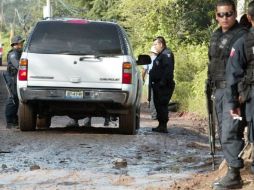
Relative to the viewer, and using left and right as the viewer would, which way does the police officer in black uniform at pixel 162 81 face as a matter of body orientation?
facing to the left of the viewer

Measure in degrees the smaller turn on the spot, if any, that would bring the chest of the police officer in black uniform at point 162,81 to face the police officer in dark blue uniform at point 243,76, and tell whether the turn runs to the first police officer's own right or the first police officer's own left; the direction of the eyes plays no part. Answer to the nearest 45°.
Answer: approximately 90° to the first police officer's own left

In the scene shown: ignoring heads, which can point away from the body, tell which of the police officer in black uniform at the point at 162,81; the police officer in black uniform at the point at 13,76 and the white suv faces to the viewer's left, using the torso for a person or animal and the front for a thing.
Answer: the police officer in black uniform at the point at 162,81

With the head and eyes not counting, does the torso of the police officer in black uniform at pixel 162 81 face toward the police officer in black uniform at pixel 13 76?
yes

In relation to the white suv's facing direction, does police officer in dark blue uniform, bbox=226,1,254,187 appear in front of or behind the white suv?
behind

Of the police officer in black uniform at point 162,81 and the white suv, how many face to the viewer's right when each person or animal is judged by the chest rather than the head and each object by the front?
0

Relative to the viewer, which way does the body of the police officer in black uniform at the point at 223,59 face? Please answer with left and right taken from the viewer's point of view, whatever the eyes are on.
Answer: facing the viewer and to the left of the viewer

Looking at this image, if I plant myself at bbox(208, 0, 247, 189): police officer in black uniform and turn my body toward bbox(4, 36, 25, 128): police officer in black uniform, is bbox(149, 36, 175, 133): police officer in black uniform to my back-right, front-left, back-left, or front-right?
front-right

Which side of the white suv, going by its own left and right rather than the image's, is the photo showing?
back

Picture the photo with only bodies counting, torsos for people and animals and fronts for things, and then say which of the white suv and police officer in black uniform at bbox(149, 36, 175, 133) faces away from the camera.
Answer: the white suv

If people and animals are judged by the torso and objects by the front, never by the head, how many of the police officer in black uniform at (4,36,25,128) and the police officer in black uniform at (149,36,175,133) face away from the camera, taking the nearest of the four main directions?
0

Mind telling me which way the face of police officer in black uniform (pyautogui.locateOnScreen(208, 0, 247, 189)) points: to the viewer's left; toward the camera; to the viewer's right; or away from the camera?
toward the camera

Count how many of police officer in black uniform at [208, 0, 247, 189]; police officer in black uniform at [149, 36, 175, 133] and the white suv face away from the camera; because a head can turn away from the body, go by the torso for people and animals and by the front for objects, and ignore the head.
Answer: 1
